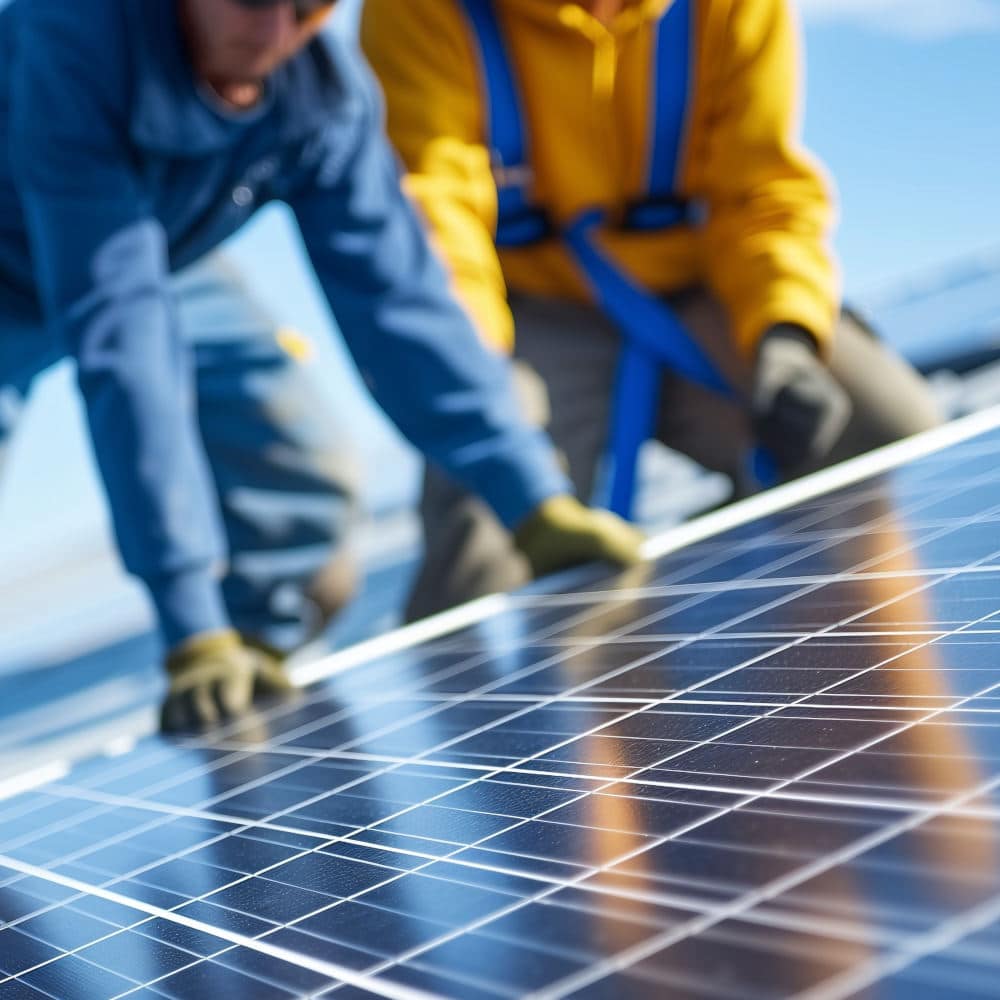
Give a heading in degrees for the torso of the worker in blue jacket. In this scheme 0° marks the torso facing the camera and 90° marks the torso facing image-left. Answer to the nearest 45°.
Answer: approximately 315°

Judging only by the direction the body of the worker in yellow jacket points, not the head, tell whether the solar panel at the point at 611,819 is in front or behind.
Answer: in front

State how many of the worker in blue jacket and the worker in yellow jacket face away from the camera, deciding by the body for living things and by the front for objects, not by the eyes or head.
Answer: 0

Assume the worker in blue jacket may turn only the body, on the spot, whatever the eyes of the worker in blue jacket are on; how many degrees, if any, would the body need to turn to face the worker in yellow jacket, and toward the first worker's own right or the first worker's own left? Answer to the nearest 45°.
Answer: approximately 90° to the first worker's own left

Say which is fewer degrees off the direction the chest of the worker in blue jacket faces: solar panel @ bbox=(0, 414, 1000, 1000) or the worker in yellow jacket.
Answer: the solar panel

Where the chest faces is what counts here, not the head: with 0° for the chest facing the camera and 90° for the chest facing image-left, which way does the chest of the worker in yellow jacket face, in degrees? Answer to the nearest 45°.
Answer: approximately 0°
